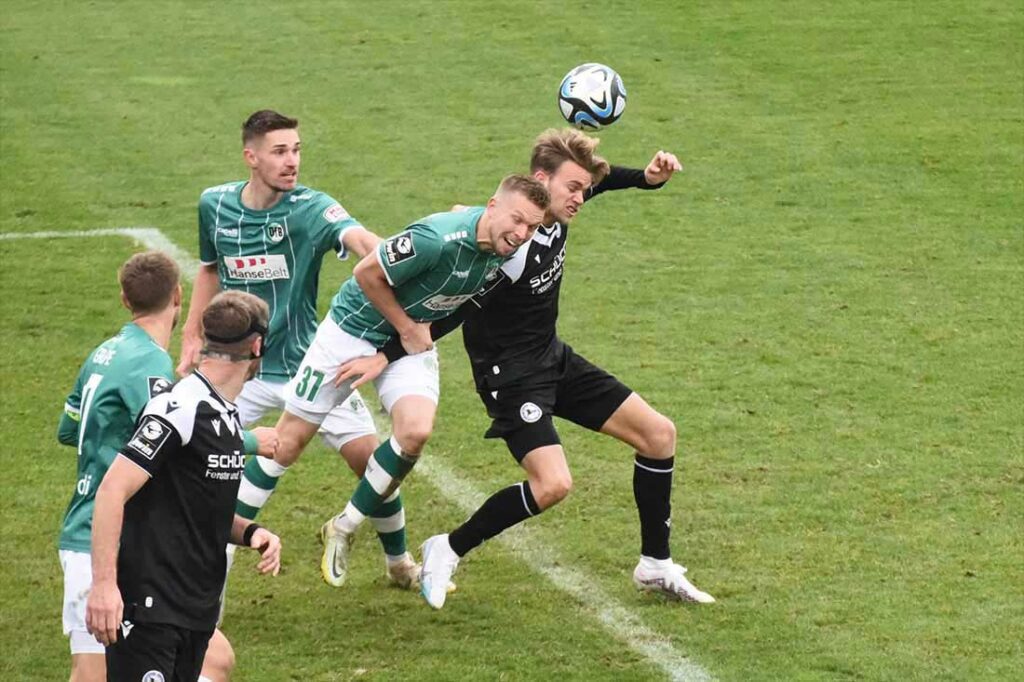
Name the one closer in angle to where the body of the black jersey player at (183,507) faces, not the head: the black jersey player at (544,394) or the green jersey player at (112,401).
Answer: the black jersey player

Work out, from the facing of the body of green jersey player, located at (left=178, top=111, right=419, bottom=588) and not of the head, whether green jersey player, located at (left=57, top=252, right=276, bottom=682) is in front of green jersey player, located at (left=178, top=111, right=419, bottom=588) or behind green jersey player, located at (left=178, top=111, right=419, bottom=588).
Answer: in front

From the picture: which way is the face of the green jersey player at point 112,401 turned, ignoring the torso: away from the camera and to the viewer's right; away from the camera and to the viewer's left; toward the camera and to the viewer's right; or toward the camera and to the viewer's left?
away from the camera and to the viewer's right

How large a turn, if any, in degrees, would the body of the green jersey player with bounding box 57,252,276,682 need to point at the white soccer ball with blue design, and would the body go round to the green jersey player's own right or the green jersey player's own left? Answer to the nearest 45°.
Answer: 0° — they already face it

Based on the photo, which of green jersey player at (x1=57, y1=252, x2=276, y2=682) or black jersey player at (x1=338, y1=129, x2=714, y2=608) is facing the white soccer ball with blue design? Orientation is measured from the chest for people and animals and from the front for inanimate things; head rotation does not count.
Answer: the green jersey player

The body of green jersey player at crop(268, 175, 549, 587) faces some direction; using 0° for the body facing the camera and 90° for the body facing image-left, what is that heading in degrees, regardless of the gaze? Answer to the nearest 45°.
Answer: approximately 315°

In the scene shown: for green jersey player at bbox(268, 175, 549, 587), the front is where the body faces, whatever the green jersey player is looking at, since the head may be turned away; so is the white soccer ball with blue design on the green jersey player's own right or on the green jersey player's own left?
on the green jersey player's own left

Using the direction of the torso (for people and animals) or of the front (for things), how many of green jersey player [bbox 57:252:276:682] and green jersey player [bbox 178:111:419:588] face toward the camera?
1

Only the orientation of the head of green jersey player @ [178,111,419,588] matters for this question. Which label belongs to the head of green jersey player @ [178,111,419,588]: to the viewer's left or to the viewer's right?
to the viewer's right

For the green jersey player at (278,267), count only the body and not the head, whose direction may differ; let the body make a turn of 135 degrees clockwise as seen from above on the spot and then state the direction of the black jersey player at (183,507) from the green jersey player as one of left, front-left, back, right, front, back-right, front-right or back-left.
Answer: back-left

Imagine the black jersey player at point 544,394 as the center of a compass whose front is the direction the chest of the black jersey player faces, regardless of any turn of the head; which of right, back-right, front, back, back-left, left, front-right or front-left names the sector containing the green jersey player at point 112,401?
right

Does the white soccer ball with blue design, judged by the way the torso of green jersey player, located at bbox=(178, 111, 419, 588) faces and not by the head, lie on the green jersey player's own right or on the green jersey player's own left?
on the green jersey player's own left

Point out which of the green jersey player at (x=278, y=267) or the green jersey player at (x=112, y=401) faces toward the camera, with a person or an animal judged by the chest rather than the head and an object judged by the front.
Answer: the green jersey player at (x=278, y=267)

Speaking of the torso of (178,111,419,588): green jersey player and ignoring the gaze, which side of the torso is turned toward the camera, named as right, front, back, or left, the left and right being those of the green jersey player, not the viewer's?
front

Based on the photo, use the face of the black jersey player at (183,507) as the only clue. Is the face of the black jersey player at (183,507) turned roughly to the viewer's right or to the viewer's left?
to the viewer's right

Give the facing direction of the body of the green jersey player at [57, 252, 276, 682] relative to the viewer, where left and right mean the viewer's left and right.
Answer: facing away from the viewer and to the right of the viewer
